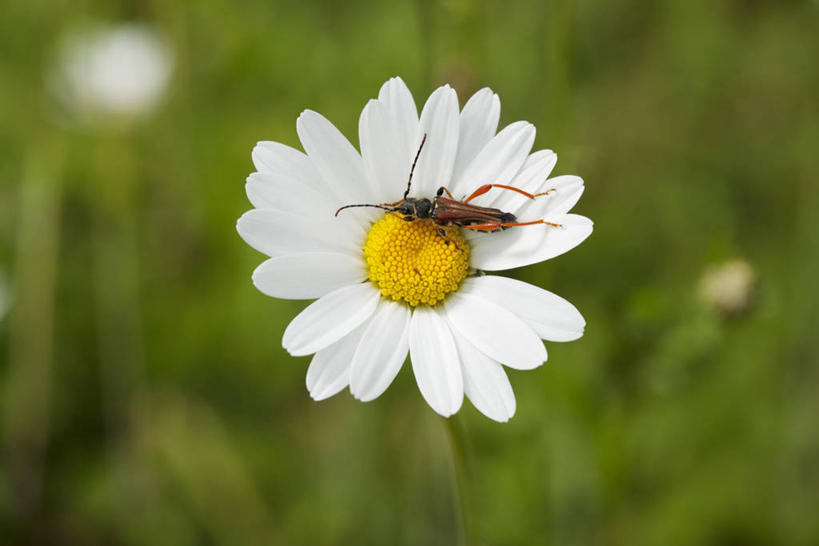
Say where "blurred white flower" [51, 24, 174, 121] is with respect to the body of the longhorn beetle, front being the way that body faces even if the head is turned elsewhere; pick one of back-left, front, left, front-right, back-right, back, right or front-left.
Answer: front-right

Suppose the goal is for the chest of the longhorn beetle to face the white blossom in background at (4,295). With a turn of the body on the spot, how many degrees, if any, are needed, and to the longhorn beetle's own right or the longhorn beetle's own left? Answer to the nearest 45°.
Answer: approximately 45° to the longhorn beetle's own right

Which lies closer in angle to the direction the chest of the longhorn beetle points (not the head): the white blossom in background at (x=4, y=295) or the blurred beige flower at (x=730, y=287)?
the white blossom in background

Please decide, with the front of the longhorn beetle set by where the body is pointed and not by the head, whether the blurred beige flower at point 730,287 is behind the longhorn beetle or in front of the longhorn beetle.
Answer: behind

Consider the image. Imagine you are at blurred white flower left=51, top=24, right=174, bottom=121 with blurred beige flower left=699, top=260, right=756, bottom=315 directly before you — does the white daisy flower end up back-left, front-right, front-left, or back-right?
front-right

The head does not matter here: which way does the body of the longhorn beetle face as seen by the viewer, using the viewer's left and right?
facing to the left of the viewer
